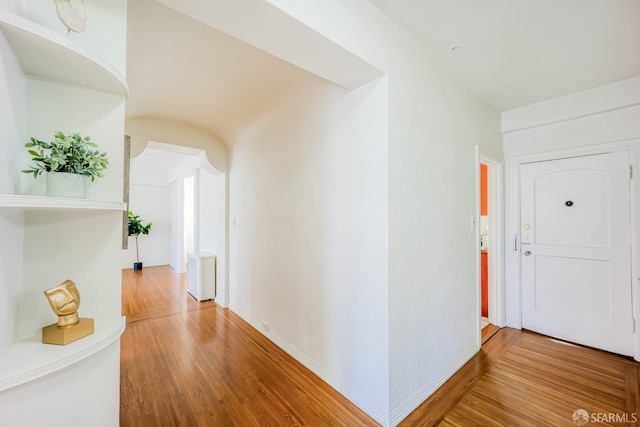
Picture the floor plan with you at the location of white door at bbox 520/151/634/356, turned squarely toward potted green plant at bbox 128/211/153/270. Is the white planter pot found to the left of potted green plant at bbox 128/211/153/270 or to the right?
left

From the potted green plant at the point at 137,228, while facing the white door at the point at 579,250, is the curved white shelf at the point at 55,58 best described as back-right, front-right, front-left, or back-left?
front-right

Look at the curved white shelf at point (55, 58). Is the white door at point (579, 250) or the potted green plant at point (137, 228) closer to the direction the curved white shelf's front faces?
the white door

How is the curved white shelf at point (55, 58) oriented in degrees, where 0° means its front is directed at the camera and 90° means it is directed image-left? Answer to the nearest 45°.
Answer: approximately 315°

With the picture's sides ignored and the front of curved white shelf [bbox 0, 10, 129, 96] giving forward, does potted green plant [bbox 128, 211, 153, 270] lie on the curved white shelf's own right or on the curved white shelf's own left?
on the curved white shelf's own left

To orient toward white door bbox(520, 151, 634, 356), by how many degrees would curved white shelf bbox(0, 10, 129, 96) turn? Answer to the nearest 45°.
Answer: approximately 45° to its left
